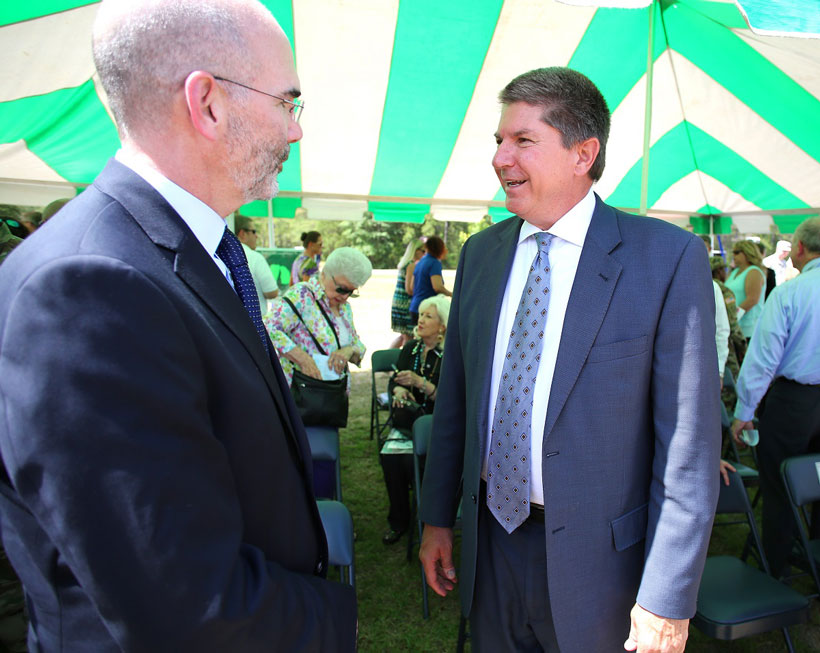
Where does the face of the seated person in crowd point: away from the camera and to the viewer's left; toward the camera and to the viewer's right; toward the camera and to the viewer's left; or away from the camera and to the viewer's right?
toward the camera and to the viewer's left

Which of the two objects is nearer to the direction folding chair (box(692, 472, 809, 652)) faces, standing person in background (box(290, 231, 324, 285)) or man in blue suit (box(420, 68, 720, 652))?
the man in blue suit

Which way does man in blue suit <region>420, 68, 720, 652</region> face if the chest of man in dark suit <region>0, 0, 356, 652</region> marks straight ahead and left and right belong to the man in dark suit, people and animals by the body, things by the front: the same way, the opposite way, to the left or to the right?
the opposite way

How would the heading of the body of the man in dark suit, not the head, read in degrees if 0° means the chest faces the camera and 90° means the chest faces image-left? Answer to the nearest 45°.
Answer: approximately 270°

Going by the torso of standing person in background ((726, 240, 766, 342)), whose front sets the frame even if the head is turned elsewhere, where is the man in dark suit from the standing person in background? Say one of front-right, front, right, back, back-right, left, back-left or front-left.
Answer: front-left

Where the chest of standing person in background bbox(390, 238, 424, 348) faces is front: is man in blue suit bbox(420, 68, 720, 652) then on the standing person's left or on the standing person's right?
on the standing person's right

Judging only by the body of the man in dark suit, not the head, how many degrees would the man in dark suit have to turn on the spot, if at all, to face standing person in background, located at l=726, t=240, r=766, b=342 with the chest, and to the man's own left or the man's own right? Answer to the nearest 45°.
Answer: approximately 45° to the man's own left

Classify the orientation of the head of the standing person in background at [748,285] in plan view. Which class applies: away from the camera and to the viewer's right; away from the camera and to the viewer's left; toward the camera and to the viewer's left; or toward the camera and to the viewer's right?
toward the camera and to the viewer's left
